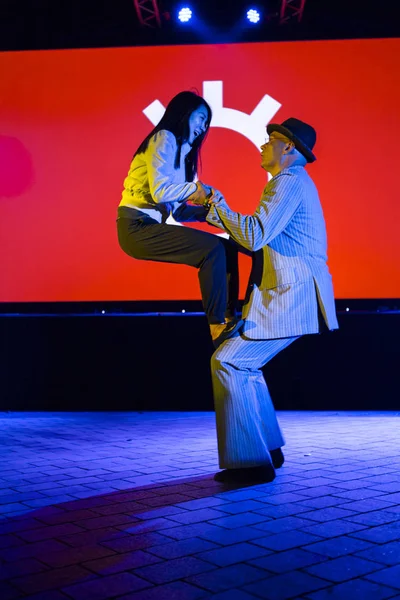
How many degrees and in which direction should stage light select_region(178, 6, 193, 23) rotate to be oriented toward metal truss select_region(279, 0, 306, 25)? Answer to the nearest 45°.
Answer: approximately 90° to its left

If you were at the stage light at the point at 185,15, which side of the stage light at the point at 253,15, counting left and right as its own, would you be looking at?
right

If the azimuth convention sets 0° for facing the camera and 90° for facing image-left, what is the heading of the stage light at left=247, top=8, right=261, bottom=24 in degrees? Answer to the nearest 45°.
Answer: approximately 0°

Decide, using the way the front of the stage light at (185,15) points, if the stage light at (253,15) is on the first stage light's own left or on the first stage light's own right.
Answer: on the first stage light's own left

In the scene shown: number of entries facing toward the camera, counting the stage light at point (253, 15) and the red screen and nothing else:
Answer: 2
